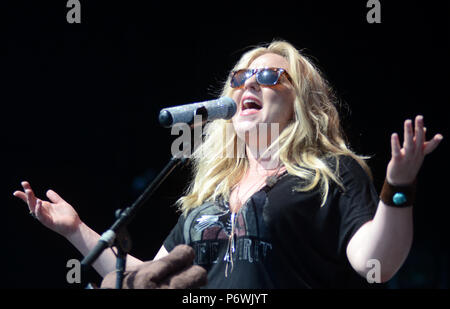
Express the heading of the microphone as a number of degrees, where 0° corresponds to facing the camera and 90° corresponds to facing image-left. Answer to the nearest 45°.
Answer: approximately 270°

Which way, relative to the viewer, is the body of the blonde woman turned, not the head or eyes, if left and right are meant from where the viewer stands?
facing the viewer and to the left of the viewer

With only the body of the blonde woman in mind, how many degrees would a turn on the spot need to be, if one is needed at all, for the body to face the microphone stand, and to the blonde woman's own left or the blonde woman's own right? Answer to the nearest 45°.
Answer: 0° — they already face it

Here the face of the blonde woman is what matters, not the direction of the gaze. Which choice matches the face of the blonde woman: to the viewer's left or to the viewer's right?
to the viewer's left
